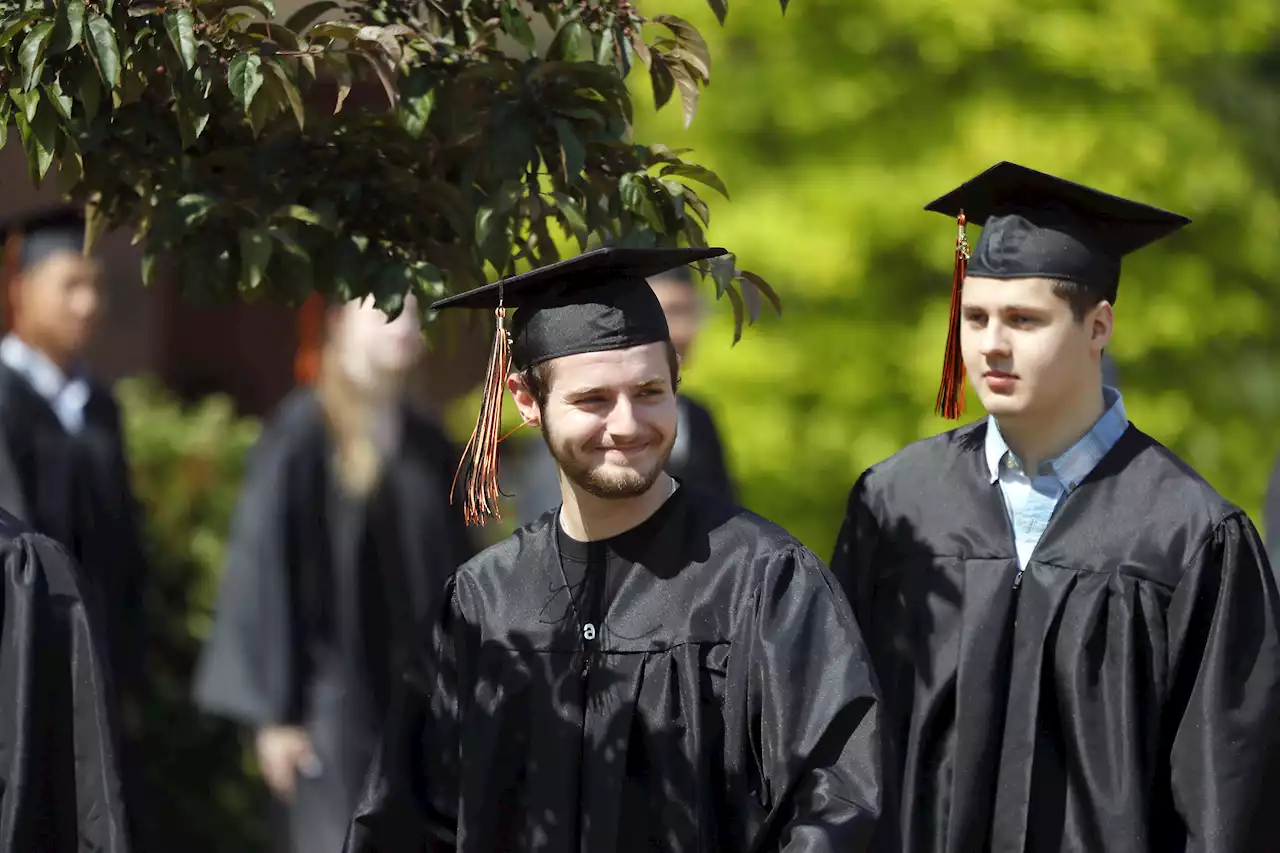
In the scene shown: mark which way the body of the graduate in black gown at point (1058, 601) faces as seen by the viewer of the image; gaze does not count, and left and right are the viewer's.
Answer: facing the viewer and to the left of the viewer

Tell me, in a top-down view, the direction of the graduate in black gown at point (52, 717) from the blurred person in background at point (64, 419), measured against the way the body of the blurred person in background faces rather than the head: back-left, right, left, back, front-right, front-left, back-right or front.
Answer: front-right

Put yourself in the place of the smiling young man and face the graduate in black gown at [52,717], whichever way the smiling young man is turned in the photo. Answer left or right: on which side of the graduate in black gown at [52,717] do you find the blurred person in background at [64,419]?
right

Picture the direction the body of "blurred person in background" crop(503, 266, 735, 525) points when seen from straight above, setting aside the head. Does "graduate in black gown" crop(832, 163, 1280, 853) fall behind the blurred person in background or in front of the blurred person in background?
in front

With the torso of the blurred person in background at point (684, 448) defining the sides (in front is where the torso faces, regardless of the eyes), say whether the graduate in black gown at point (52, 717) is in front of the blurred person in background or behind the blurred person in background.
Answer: in front

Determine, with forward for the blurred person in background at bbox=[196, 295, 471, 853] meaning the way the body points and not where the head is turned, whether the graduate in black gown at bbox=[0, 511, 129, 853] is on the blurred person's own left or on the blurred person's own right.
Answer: on the blurred person's own right

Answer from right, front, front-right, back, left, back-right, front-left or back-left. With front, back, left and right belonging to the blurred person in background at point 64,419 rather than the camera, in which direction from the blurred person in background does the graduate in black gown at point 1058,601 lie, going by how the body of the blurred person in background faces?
front

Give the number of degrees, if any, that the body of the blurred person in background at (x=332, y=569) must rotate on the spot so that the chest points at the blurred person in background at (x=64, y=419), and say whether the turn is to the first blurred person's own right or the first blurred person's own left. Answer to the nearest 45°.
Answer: approximately 135° to the first blurred person's own right

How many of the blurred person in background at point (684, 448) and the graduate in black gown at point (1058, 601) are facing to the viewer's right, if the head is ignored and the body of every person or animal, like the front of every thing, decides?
0

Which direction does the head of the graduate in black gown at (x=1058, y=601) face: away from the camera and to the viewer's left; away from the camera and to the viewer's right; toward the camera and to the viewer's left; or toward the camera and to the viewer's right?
toward the camera and to the viewer's left

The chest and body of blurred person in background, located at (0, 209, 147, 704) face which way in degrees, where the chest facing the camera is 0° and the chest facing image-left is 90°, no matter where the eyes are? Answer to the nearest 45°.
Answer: approximately 315°

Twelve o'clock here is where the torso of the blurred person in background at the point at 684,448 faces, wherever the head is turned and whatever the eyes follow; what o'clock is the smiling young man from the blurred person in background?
The smiling young man is roughly at 12 o'clock from the blurred person in background.

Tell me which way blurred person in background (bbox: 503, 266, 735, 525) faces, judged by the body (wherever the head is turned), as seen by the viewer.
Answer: toward the camera

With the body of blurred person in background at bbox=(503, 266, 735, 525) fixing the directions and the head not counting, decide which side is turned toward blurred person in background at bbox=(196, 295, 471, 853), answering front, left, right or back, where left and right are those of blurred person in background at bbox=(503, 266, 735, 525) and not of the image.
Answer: right
